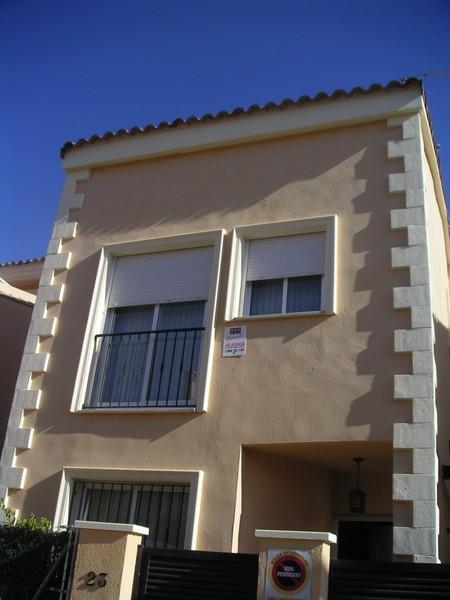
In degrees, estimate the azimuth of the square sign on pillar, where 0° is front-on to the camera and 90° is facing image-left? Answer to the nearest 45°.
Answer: approximately 0°

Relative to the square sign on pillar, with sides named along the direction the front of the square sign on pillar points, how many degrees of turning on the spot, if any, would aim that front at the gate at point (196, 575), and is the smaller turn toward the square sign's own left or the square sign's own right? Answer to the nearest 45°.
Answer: approximately 135° to the square sign's own right

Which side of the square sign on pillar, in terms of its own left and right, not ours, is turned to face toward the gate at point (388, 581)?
left

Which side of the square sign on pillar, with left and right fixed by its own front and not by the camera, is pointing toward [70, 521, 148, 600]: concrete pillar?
right

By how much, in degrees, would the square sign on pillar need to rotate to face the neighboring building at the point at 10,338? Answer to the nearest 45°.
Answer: approximately 135° to its right
